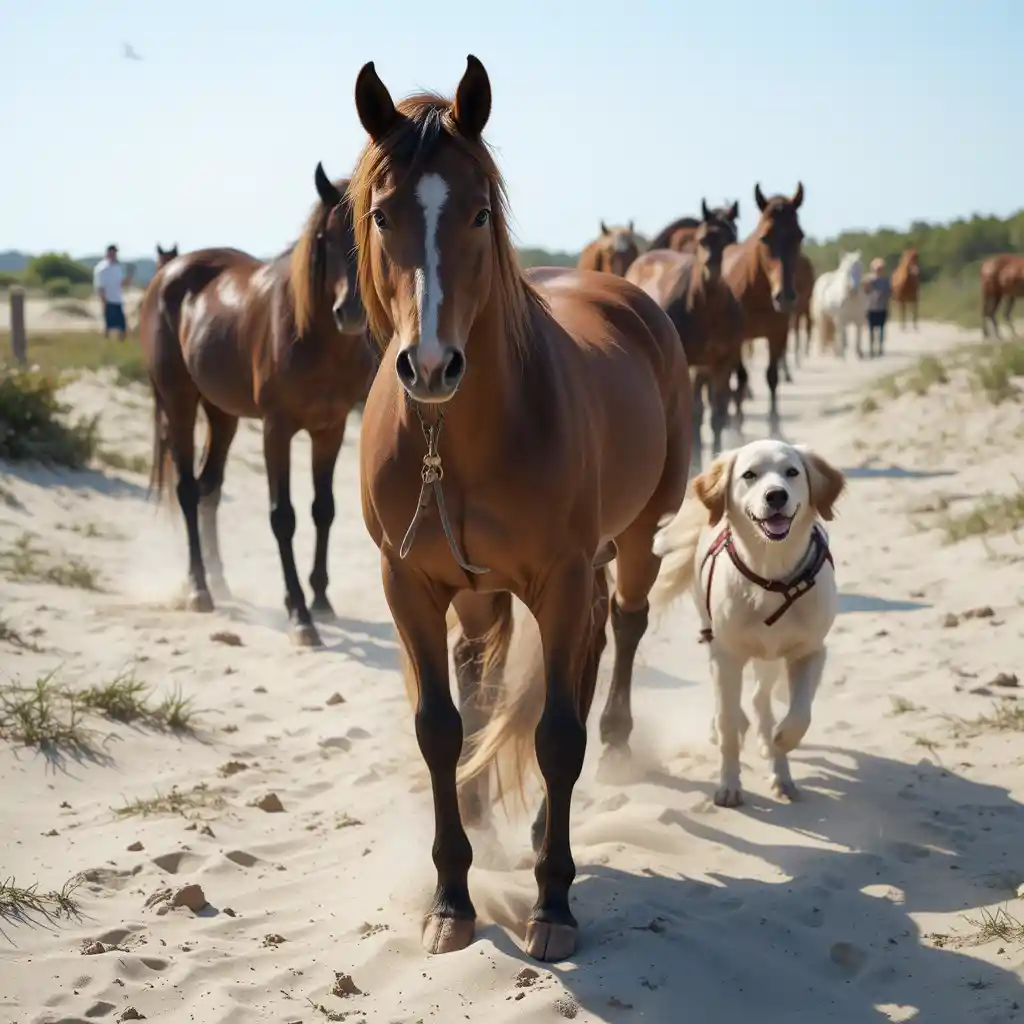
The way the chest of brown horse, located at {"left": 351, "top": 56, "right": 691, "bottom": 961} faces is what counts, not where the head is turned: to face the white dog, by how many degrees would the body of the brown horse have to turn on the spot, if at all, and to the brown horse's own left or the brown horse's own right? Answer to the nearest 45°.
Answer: approximately 135° to the brown horse's own left

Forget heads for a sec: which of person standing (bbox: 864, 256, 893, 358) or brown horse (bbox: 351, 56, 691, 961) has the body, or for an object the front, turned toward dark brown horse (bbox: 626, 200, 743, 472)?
the person standing

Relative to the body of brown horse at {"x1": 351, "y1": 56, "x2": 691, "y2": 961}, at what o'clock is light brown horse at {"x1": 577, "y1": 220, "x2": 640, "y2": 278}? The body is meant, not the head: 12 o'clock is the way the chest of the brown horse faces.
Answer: The light brown horse is roughly at 6 o'clock from the brown horse.

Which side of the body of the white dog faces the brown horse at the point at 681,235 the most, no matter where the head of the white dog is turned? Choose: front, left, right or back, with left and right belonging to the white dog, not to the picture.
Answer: back

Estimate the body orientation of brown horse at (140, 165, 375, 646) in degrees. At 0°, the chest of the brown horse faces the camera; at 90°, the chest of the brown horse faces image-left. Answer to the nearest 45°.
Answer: approximately 315°

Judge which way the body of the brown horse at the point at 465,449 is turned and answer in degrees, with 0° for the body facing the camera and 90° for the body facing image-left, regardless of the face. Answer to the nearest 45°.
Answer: approximately 0°

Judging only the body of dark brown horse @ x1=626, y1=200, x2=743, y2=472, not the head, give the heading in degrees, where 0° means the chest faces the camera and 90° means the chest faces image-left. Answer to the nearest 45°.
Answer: approximately 315°

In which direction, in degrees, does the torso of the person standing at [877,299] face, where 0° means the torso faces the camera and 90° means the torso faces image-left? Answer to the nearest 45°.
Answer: approximately 0°
